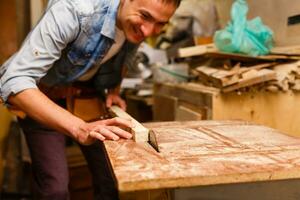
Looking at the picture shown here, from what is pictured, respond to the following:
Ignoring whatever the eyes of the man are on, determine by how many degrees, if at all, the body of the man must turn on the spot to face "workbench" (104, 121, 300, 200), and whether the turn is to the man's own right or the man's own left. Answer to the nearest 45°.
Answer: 0° — they already face it

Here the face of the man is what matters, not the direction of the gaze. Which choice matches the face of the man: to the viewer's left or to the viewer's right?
to the viewer's right

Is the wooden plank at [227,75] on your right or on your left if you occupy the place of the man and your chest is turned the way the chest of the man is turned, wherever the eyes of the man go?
on your left

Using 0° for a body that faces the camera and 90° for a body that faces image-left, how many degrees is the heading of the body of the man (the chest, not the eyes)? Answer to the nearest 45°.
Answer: approximately 315°

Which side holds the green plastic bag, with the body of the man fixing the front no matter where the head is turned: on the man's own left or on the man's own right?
on the man's own left

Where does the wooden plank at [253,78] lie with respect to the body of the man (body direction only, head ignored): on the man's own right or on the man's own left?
on the man's own left
